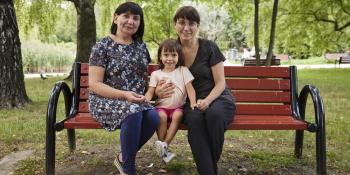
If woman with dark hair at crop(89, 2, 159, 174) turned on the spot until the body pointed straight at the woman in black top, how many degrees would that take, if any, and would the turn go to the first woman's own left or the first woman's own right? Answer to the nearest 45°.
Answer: approximately 45° to the first woman's own left

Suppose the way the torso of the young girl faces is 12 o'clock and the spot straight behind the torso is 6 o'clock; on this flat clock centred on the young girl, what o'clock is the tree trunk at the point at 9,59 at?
The tree trunk is roughly at 5 o'clock from the young girl.

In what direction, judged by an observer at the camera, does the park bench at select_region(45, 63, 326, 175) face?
facing the viewer

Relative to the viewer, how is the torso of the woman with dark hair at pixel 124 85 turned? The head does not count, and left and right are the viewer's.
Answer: facing the viewer and to the right of the viewer

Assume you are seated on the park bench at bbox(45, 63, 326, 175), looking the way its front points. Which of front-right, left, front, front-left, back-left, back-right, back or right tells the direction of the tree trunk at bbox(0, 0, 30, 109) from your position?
back-right

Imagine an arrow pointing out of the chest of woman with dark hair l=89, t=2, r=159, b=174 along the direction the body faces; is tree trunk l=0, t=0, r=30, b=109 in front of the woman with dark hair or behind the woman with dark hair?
behind

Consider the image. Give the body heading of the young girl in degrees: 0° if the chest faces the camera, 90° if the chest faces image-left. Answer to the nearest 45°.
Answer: approximately 0°
